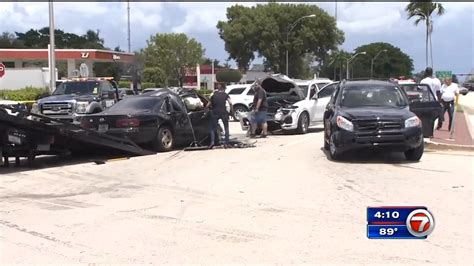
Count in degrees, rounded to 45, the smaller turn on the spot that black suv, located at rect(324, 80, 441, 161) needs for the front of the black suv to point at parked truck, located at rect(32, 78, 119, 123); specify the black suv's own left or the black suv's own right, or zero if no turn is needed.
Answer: approximately 135° to the black suv's own right

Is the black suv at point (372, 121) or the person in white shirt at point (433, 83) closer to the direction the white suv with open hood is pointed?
the black suv

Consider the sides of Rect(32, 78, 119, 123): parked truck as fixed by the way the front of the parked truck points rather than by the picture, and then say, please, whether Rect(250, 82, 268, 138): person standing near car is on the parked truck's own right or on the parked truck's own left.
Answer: on the parked truck's own left

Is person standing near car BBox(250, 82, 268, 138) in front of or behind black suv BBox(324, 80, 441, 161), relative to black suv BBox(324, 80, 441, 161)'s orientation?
behind

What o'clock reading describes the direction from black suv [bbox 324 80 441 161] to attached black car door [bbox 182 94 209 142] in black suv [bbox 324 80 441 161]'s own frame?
The attached black car door is roughly at 4 o'clock from the black suv.

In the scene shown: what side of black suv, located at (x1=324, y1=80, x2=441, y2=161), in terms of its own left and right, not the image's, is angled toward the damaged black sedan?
right

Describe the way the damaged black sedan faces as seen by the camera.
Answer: facing away from the viewer and to the right of the viewer

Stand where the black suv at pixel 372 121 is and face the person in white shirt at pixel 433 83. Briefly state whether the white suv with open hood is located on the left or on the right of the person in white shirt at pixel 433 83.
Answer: left

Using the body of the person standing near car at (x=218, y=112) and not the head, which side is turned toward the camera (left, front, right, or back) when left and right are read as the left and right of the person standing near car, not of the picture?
back
